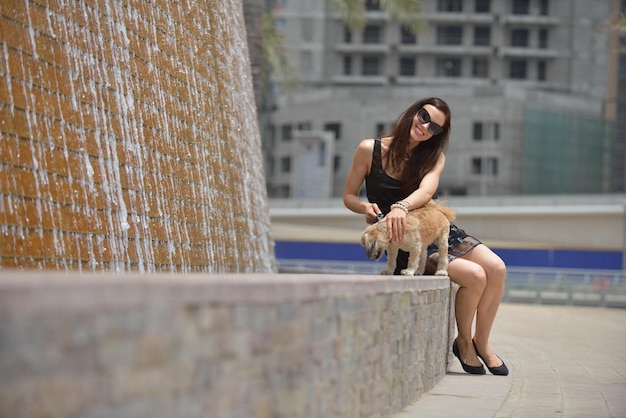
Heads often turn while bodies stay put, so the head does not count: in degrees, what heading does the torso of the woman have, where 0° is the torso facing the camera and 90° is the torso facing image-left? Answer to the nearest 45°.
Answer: approximately 315°

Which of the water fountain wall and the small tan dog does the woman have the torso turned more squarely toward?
the small tan dog

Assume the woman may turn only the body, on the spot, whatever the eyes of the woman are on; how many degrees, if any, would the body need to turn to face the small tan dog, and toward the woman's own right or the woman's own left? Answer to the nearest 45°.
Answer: approximately 45° to the woman's own right
